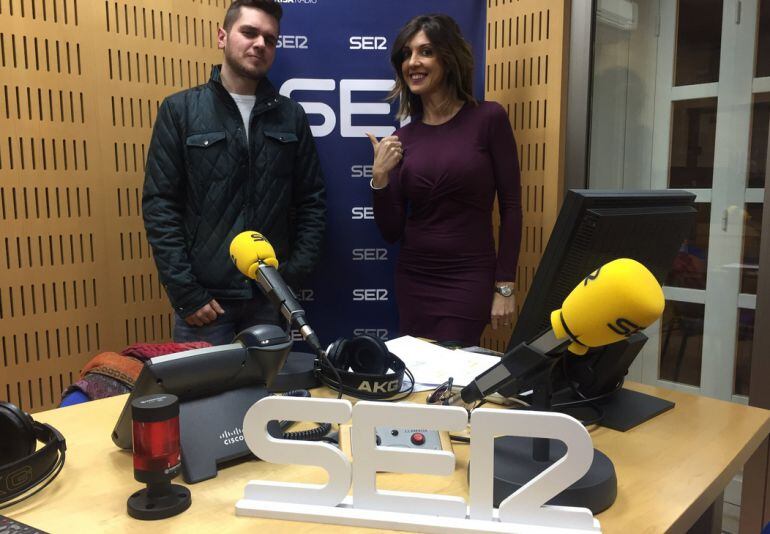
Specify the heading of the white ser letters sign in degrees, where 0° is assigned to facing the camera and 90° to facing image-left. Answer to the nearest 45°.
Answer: approximately 0°

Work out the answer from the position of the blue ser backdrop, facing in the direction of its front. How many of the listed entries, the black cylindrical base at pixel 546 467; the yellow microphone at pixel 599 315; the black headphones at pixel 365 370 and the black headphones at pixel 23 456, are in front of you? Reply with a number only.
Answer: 4

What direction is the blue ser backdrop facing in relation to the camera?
toward the camera

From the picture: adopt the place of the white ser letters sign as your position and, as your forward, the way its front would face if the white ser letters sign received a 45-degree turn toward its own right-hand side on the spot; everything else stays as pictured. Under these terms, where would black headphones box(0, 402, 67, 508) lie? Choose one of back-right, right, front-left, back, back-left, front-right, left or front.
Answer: front-right

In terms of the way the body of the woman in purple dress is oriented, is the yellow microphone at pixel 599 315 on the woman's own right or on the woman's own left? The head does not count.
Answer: on the woman's own left

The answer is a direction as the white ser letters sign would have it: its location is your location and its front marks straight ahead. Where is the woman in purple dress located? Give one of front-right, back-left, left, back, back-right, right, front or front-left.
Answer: back

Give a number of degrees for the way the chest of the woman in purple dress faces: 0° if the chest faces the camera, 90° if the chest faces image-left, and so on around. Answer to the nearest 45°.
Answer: approximately 45°

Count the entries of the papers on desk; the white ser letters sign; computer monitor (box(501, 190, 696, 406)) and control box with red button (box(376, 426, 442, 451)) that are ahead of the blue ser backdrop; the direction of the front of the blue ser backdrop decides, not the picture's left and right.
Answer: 4

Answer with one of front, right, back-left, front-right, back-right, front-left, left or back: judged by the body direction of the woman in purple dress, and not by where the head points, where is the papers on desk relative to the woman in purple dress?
front-left

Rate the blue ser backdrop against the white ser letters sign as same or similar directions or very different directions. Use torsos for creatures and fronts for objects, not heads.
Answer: same or similar directions

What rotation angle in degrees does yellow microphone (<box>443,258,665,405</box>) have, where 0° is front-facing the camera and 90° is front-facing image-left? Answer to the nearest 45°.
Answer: approximately 270°

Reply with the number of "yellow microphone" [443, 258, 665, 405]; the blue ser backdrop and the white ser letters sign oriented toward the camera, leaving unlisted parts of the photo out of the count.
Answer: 2

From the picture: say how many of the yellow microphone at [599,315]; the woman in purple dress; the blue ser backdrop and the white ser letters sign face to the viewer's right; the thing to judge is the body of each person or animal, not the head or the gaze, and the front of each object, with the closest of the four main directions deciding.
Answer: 1

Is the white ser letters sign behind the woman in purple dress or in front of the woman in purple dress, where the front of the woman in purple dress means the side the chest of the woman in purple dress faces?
in front
